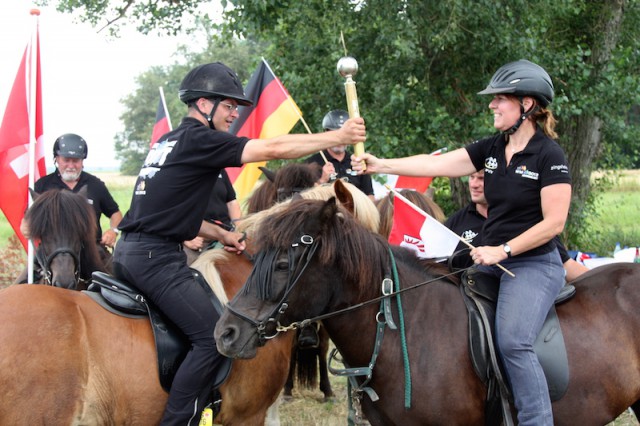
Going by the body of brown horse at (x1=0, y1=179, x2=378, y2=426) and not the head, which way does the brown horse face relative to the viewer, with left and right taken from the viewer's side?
facing to the right of the viewer

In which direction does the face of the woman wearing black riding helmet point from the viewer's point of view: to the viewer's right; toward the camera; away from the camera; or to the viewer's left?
to the viewer's left

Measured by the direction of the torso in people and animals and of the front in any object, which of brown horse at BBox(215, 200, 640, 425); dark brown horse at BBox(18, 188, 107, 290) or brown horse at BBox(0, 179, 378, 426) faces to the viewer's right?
brown horse at BBox(0, 179, 378, 426)

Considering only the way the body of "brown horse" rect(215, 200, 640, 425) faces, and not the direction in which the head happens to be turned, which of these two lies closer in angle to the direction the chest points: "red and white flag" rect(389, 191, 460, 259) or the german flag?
the german flag

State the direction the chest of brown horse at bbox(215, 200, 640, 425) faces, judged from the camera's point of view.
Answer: to the viewer's left

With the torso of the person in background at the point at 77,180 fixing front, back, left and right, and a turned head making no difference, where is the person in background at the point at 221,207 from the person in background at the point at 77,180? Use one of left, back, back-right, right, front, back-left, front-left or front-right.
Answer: front-left

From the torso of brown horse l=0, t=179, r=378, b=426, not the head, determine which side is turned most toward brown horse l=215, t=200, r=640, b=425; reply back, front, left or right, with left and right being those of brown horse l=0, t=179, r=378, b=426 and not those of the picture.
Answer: front

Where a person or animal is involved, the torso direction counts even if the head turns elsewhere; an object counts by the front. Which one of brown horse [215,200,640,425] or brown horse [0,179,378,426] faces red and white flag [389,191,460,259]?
brown horse [0,179,378,426]

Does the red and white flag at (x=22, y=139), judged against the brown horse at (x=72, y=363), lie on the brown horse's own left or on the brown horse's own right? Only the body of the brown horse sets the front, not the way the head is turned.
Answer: on the brown horse's own left

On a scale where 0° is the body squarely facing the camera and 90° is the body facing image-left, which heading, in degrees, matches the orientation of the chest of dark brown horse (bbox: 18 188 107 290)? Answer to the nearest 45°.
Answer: approximately 0°
